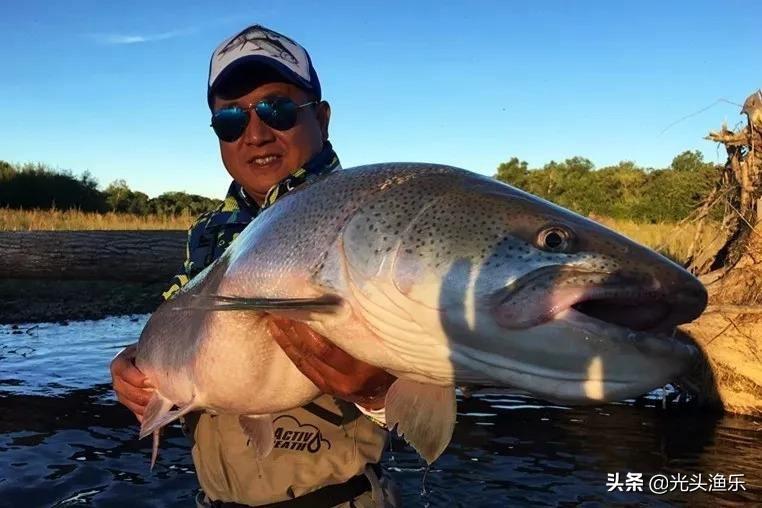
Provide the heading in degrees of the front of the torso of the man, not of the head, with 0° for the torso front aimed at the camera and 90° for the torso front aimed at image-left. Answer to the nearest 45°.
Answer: approximately 0°

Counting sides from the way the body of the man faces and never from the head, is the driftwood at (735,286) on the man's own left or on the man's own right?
on the man's own left

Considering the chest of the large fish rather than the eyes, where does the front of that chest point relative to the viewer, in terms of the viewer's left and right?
facing the viewer and to the right of the viewer

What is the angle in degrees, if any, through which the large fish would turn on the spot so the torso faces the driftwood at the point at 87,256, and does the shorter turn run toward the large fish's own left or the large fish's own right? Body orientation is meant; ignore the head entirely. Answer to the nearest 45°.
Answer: approximately 180°

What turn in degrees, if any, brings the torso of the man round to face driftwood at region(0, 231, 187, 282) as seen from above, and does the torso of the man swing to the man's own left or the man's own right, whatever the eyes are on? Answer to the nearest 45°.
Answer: approximately 180°
